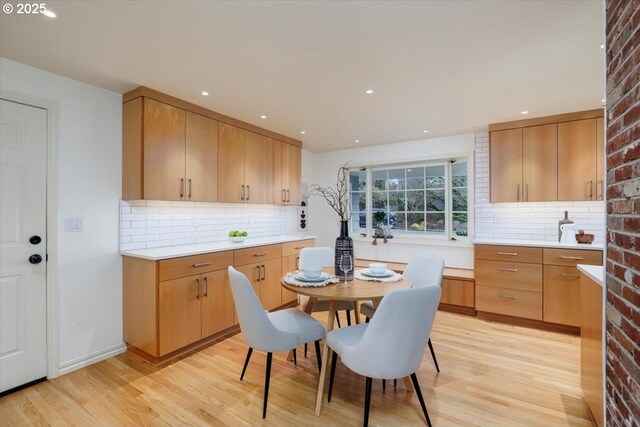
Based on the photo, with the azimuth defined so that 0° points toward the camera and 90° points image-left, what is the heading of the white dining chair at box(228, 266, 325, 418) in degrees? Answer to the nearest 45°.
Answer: approximately 225°

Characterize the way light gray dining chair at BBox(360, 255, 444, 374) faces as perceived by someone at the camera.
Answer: facing the viewer and to the left of the viewer

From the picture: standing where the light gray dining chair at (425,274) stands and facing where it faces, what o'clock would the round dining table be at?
The round dining table is roughly at 12 o'clock from the light gray dining chair.

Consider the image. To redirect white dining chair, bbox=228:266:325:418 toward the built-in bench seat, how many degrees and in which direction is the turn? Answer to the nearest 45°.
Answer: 0° — it already faces it

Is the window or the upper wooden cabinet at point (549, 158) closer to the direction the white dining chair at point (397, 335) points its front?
the window

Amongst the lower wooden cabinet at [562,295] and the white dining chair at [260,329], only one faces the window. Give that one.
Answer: the white dining chair

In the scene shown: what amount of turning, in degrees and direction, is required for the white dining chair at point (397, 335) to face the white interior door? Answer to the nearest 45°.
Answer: approximately 45° to its left

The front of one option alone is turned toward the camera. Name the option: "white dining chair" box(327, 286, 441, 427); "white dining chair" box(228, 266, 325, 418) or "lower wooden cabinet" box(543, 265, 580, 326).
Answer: the lower wooden cabinet

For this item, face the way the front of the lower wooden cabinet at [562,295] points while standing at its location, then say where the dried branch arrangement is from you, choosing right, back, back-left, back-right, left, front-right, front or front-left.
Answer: right

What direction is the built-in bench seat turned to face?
toward the camera

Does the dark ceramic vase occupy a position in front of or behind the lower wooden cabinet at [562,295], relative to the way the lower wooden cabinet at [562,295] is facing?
in front

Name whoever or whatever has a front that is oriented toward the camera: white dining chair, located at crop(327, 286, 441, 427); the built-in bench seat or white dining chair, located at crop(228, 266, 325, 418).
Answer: the built-in bench seat

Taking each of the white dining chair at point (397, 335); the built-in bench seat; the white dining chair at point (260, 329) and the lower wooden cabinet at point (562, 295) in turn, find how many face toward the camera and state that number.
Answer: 2

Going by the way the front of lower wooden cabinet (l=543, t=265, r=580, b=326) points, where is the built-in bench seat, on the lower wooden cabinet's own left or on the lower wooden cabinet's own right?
on the lower wooden cabinet's own right

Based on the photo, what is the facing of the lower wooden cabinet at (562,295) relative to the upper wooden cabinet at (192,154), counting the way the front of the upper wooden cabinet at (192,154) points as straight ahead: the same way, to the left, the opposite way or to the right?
to the right

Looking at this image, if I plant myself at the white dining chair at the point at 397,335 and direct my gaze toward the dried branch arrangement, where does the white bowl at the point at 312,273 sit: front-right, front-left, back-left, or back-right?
front-left

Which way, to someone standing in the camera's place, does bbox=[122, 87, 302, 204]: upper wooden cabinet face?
facing the viewer and to the right of the viewer

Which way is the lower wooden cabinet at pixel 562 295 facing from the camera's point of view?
toward the camera

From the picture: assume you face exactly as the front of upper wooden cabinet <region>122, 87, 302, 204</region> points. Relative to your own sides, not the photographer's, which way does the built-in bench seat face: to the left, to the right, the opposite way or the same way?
to the right
